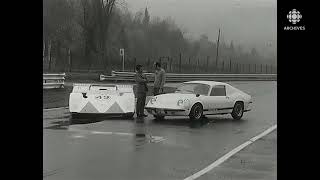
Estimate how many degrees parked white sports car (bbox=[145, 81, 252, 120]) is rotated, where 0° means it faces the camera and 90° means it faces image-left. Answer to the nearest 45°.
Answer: approximately 45°

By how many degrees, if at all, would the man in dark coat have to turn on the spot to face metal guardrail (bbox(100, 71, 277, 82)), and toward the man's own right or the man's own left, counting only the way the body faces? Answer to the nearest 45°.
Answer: approximately 90° to the man's own left

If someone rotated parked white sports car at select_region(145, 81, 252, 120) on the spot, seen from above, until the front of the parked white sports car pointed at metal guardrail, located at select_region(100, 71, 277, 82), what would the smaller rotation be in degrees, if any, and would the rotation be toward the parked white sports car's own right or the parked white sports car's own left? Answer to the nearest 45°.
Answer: approximately 135° to the parked white sports car's own right

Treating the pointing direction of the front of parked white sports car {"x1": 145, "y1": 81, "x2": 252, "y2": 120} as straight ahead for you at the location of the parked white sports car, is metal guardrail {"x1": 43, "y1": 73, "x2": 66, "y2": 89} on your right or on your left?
on your right

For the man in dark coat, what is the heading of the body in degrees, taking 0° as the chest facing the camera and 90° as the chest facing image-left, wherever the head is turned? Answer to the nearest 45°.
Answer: approximately 270°

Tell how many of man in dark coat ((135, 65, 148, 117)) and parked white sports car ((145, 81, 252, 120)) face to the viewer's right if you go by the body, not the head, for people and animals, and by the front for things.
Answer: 1

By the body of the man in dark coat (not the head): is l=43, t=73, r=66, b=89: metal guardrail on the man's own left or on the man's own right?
on the man's own left
